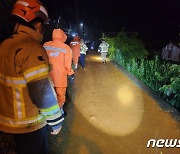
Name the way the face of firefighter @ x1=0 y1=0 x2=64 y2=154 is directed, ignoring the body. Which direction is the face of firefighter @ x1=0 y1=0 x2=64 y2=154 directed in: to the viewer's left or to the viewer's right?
to the viewer's right

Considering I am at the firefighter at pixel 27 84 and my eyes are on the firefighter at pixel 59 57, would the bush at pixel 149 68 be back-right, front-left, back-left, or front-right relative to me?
front-right

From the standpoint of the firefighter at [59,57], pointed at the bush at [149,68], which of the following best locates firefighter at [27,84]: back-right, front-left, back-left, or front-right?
back-right

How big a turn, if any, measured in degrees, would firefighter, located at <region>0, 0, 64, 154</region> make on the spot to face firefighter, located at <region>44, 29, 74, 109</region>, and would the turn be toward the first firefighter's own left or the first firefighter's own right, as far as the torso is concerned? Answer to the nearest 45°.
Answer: approximately 45° to the first firefighter's own left

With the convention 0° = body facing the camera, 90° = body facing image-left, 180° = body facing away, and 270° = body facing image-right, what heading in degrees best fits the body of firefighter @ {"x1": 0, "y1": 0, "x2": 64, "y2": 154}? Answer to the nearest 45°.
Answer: approximately 225°

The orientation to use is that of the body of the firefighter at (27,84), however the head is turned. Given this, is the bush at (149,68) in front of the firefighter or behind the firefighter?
in front

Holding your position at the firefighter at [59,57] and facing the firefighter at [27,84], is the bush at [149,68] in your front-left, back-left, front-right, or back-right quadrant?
back-left

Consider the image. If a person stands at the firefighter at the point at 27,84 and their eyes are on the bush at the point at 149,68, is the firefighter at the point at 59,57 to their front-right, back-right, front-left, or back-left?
front-left
